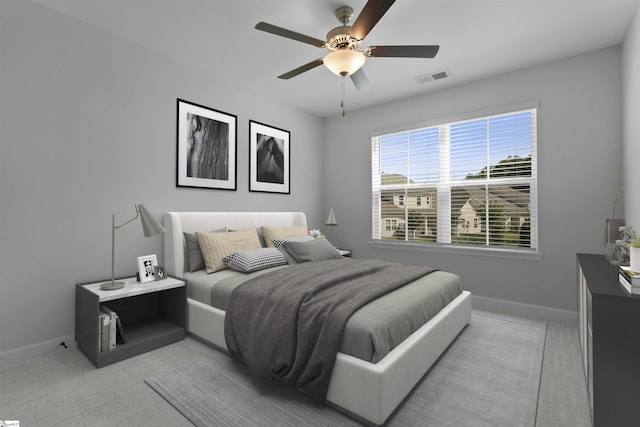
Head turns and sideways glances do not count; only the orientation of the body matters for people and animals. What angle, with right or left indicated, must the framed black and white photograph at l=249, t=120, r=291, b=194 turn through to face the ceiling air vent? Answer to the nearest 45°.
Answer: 0° — it already faces it

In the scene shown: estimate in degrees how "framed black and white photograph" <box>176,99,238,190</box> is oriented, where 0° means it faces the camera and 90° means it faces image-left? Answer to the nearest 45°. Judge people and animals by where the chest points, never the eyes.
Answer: approximately 315°

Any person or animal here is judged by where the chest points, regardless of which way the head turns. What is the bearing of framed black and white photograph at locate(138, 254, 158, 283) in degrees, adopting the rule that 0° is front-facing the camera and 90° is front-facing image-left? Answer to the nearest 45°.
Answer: approximately 315°

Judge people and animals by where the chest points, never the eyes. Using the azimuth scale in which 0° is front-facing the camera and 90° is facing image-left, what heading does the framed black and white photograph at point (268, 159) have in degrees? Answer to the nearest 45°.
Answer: approximately 315°
